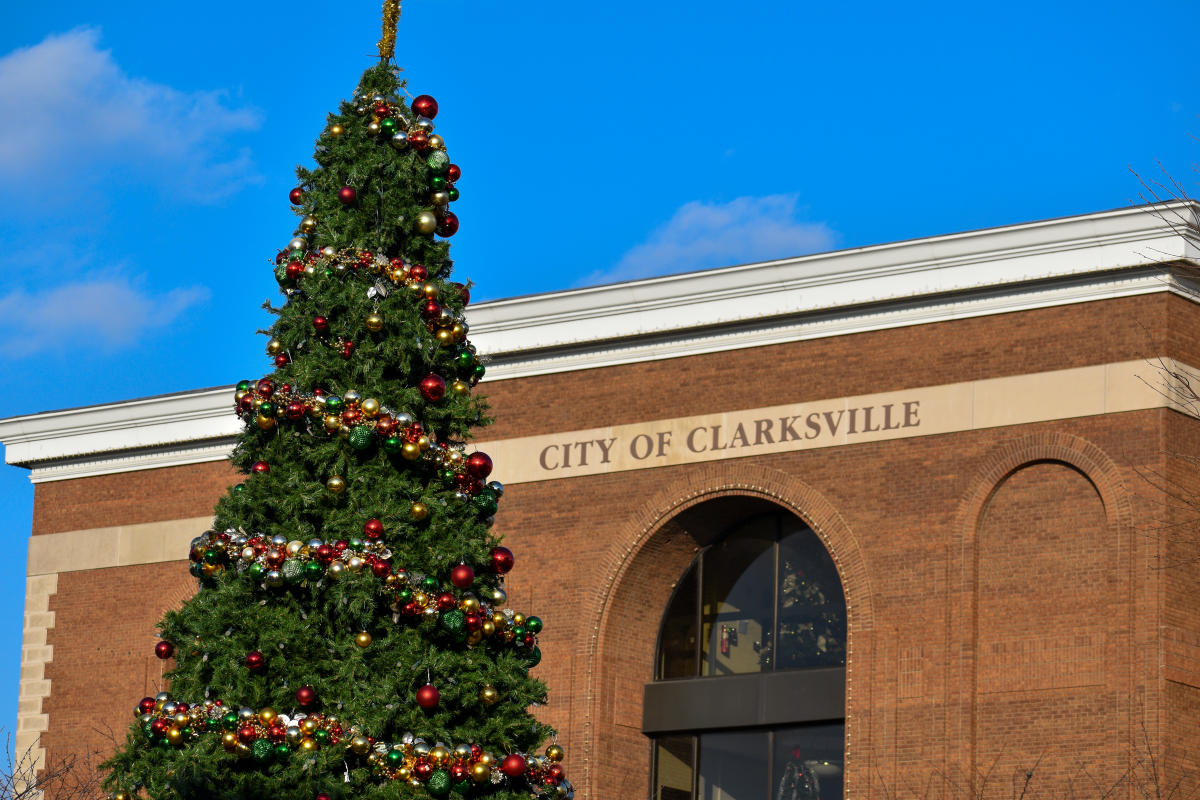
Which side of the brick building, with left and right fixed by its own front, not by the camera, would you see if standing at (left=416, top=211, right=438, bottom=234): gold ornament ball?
front

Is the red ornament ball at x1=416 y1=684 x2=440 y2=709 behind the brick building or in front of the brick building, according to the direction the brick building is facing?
in front

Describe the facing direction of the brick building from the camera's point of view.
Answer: facing the viewer and to the left of the viewer

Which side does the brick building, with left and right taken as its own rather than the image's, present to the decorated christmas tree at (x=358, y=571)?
front
